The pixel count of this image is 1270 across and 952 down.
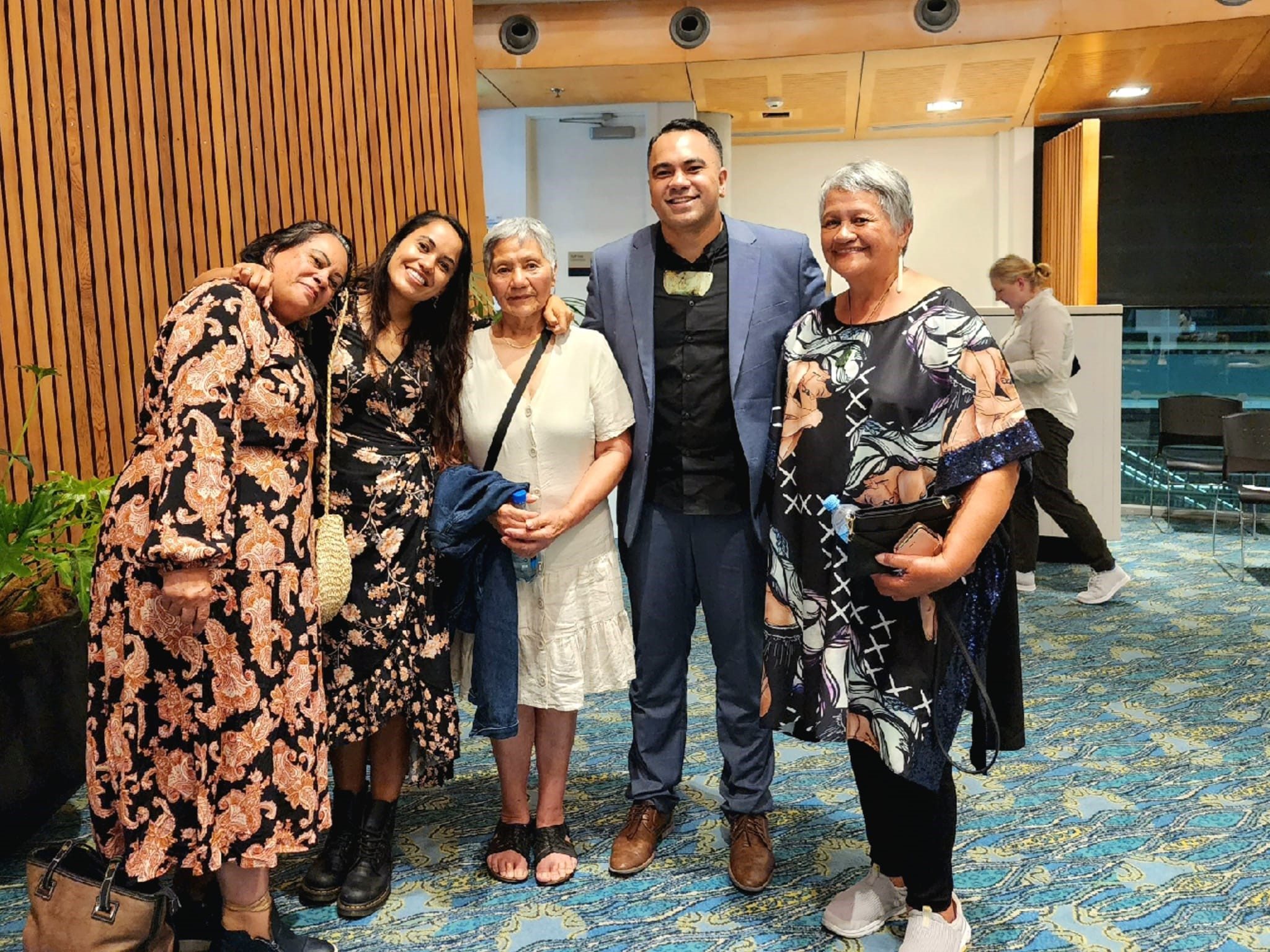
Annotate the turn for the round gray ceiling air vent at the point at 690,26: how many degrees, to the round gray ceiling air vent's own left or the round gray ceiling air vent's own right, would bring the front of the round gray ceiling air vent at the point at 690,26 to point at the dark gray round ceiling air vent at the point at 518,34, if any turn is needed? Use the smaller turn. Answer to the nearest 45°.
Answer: approximately 90° to the round gray ceiling air vent's own right

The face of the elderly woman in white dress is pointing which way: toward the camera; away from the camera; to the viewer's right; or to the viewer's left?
toward the camera

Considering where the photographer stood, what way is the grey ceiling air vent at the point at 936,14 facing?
facing the viewer

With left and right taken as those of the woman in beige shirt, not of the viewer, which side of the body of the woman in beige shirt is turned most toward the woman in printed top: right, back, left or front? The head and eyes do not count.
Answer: left

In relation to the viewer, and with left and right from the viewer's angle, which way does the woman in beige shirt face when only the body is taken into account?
facing to the left of the viewer

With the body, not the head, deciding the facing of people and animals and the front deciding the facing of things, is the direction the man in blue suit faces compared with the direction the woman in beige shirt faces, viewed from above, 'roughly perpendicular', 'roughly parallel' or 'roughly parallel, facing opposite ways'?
roughly perpendicular
